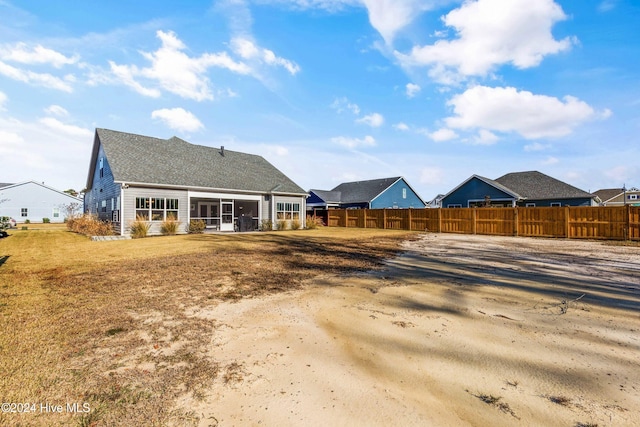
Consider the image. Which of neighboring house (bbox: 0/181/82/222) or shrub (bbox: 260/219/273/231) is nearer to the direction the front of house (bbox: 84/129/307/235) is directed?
the neighboring house

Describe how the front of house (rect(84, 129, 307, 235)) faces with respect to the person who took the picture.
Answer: facing away from the viewer and to the left of the viewer

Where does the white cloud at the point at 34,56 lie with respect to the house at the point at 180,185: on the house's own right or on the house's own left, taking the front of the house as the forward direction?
on the house's own left

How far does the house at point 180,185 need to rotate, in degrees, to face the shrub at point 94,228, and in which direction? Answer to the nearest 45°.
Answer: approximately 90° to its left
